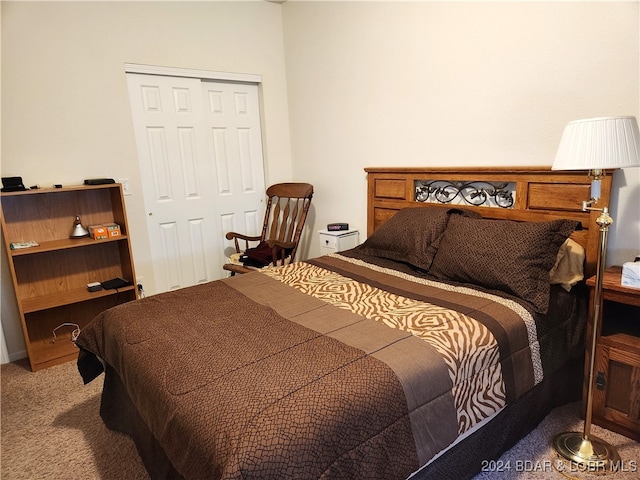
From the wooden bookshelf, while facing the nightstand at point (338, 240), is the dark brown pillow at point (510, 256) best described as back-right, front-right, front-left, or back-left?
front-right

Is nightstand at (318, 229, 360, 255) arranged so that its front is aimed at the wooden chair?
no

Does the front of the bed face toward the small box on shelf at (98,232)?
no

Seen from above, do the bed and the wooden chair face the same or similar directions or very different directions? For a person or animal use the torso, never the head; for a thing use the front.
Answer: same or similar directions

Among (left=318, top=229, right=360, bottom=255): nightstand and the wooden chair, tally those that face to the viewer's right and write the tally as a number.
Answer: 0

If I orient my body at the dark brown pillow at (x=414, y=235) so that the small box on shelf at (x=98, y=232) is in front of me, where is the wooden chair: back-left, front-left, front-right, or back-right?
front-right

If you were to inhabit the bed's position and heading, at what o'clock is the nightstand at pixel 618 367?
The nightstand is roughly at 7 o'clock from the bed.

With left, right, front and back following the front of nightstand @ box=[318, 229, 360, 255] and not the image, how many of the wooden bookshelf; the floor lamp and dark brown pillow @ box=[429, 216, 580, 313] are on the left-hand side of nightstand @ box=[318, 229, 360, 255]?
2

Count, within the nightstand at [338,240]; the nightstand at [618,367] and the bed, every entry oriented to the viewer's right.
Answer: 0

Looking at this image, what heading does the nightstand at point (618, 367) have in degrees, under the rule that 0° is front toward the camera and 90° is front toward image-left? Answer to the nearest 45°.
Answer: approximately 45°

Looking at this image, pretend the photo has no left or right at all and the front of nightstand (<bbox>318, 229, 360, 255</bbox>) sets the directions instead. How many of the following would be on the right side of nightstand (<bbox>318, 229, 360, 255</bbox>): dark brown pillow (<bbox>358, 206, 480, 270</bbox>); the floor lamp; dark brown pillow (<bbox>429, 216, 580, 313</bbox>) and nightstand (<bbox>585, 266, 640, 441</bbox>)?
0

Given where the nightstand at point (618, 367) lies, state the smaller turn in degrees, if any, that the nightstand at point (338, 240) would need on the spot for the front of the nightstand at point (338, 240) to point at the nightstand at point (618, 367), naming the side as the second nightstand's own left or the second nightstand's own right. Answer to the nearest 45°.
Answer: approximately 90° to the second nightstand's own left

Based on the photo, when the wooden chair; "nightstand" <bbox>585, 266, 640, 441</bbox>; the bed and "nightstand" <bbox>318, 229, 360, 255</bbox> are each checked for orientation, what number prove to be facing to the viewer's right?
0

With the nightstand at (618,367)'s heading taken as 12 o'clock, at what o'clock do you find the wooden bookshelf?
The wooden bookshelf is roughly at 1 o'clock from the nightstand.

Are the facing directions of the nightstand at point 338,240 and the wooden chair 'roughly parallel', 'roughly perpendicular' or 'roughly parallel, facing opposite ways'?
roughly parallel

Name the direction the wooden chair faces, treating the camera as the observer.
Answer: facing the viewer and to the left of the viewer

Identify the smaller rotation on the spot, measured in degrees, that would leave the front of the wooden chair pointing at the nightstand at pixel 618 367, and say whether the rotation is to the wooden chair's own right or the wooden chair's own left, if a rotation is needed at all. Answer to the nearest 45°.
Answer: approximately 90° to the wooden chair's own left
